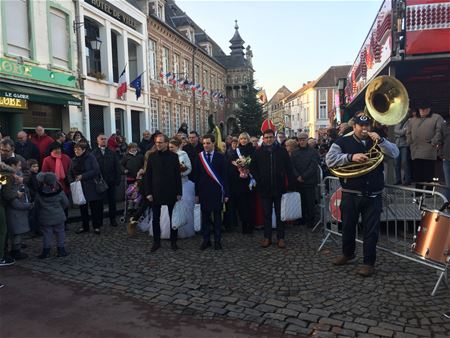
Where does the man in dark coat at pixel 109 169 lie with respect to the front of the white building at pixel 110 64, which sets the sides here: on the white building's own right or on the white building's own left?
on the white building's own right

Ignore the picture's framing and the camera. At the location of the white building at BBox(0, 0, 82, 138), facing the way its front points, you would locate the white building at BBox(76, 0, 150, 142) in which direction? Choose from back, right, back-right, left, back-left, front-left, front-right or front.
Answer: left

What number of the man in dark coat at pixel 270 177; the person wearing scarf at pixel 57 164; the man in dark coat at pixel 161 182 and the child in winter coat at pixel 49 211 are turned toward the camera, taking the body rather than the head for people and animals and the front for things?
3

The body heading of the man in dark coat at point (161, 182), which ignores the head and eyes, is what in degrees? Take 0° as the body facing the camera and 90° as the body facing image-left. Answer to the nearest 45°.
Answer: approximately 0°

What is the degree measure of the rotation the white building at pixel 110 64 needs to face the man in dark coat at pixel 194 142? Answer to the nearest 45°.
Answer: approximately 45° to its right

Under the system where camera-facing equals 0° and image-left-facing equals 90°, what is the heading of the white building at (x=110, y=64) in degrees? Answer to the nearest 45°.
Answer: approximately 315°

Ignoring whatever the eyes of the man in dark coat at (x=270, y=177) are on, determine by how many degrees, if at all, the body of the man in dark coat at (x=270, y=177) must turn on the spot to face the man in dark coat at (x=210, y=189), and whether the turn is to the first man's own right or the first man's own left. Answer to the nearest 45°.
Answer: approximately 90° to the first man's own right

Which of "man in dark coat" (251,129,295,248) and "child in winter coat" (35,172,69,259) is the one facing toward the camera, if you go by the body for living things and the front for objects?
the man in dark coat

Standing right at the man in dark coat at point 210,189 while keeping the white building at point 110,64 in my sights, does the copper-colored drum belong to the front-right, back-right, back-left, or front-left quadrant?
back-right

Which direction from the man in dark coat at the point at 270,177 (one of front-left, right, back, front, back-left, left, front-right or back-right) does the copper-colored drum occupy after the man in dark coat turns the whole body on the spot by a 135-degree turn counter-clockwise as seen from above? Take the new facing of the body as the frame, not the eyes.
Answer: right

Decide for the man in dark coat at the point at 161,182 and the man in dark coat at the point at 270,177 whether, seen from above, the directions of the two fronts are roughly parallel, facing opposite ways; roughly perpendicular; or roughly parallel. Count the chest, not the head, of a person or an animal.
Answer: roughly parallel

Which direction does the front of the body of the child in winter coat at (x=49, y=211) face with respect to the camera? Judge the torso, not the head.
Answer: away from the camera

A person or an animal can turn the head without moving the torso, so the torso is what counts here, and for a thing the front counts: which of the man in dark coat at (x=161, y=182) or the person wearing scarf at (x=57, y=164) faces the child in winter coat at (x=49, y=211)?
the person wearing scarf

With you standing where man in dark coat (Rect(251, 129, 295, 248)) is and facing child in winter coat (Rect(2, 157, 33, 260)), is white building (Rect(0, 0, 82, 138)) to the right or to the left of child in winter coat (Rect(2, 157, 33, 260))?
right

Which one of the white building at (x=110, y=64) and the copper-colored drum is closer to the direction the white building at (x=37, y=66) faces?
the copper-colored drum

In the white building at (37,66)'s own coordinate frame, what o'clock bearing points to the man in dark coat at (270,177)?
The man in dark coat is roughly at 1 o'clock from the white building.

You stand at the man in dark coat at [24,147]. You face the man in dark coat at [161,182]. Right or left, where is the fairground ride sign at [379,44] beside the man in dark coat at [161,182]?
left

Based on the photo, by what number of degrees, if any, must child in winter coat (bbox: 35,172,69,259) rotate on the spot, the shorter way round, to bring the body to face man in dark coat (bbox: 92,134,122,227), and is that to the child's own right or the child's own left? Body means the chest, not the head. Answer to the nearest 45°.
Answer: approximately 45° to the child's own right

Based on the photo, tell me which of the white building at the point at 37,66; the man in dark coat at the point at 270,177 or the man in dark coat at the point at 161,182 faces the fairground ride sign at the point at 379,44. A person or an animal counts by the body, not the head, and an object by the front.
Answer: the white building

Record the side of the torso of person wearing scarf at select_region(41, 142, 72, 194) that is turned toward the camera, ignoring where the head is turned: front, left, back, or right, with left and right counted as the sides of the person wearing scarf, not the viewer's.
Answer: front

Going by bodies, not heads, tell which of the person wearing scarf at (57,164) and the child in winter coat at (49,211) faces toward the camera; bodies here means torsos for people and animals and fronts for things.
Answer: the person wearing scarf
